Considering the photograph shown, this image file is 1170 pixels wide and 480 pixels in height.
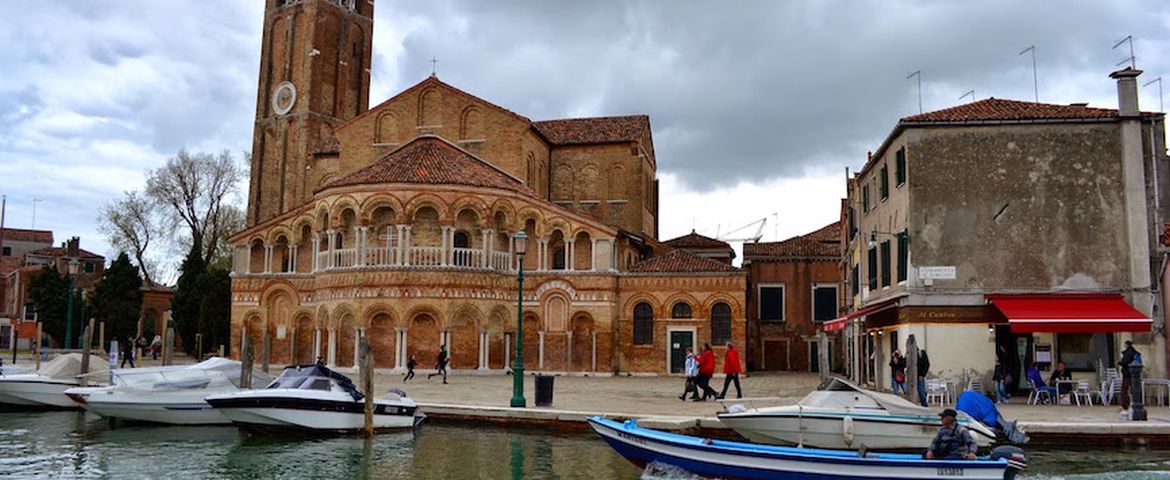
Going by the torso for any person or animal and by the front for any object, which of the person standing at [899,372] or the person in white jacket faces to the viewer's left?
the person in white jacket

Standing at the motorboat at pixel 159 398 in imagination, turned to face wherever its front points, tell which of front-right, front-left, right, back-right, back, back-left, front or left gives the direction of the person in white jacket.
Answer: back

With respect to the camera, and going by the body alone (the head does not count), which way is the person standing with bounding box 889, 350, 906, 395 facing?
toward the camera

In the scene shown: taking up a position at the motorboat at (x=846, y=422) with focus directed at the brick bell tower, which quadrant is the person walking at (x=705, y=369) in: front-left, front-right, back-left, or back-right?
front-right

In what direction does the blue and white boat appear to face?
to the viewer's left

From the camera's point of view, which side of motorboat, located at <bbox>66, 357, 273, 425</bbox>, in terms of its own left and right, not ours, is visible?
left

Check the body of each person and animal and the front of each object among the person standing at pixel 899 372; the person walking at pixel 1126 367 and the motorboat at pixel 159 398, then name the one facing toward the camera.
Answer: the person standing at pixel 899 372

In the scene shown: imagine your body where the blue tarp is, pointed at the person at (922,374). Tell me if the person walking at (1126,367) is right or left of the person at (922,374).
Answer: right

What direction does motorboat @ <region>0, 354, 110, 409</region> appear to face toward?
to the viewer's left

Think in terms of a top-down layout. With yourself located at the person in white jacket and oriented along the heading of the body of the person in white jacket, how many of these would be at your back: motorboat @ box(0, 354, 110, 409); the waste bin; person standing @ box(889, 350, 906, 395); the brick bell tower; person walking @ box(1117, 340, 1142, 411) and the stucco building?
3

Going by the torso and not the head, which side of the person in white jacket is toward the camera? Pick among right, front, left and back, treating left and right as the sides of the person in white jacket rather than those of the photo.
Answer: left
